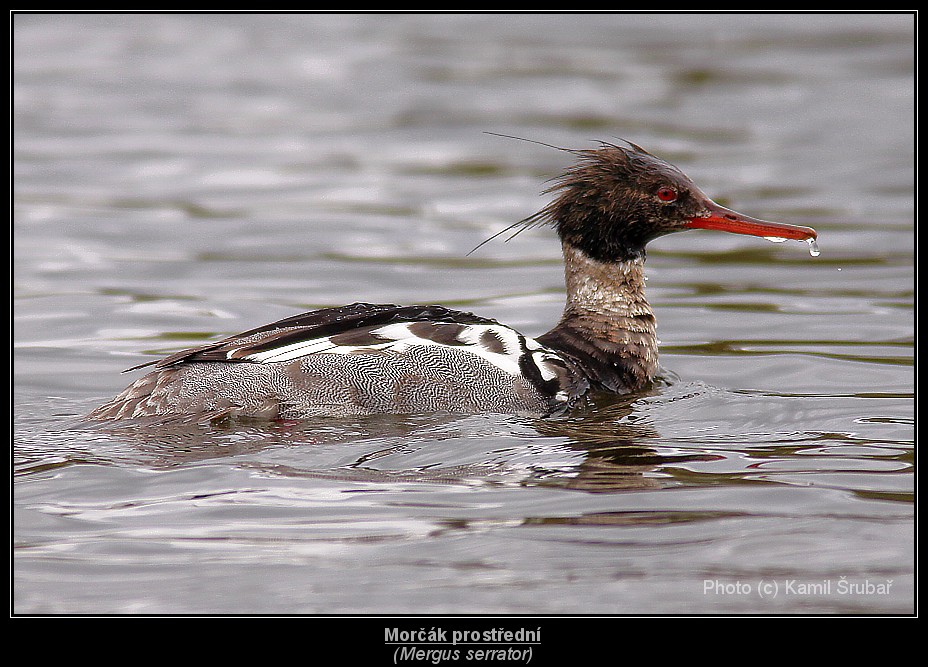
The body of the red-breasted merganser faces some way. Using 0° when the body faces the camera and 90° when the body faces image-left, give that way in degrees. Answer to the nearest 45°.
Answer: approximately 270°
